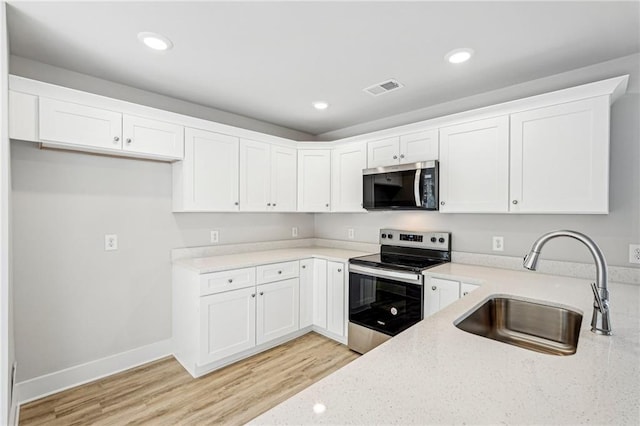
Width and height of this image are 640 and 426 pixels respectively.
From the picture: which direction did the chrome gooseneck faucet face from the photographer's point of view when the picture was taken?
facing to the left of the viewer

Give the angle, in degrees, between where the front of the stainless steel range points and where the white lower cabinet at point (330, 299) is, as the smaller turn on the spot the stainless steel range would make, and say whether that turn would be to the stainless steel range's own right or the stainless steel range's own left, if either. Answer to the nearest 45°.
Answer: approximately 45° to the stainless steel range's own right

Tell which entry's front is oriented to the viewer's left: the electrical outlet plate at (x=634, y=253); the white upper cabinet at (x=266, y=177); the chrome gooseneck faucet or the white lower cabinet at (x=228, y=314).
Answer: the chrome gooseneck faucet

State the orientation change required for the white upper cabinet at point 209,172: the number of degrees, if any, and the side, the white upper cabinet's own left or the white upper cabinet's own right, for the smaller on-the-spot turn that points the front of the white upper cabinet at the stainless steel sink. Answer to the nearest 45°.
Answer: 0° — it already faces it

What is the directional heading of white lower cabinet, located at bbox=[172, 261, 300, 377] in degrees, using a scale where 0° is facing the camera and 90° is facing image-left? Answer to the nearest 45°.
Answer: approximately 315°

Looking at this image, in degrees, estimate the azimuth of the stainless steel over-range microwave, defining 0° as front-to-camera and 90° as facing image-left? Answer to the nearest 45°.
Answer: approximately 45°
